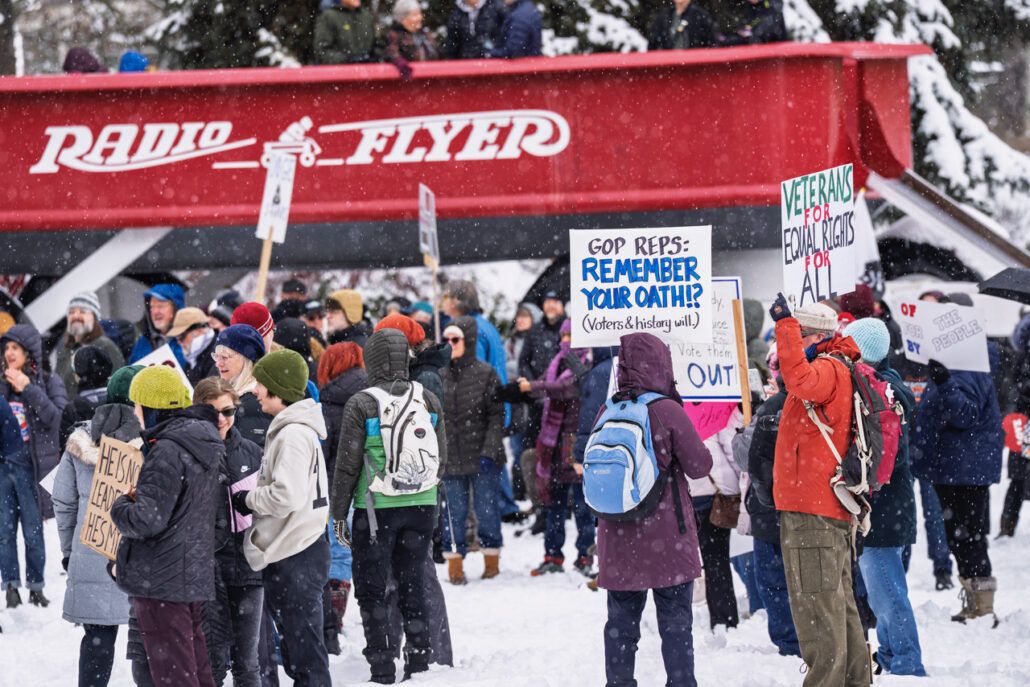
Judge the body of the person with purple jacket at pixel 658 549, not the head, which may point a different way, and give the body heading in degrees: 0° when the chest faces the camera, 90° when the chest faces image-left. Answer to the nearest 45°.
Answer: approximately 225°

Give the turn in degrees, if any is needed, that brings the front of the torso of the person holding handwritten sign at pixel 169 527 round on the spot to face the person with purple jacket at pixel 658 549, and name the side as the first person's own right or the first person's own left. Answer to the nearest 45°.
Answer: approximately 135° to the first person's own right

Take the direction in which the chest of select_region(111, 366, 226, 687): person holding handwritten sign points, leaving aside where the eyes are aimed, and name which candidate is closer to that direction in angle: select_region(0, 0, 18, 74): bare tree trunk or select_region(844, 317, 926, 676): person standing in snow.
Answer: the bare tree trunk

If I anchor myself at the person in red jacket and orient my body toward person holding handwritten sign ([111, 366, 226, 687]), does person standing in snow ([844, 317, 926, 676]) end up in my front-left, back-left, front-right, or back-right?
back-right

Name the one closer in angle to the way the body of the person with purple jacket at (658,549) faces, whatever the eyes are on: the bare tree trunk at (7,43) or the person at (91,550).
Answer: the bare tree trunk

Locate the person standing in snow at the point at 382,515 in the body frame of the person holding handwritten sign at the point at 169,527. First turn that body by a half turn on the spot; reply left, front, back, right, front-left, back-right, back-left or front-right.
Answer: left

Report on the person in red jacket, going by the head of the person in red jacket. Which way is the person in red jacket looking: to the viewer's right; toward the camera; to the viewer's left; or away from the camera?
to the viewer's left

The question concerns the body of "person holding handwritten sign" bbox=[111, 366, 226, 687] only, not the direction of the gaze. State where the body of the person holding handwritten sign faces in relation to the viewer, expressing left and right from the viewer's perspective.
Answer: facing away from the viewer and to the left of the viewer

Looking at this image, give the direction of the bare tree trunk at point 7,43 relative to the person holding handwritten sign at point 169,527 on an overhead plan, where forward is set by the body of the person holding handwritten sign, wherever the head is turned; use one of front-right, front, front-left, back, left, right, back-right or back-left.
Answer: front-right
